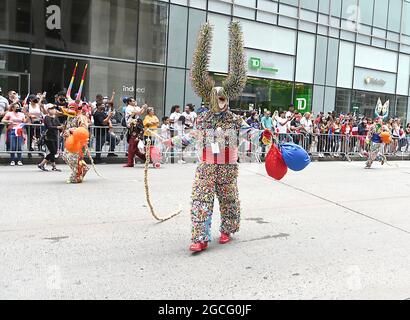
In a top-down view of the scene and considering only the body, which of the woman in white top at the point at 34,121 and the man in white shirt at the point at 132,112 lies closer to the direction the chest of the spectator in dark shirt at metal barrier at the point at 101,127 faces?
the man in white shirt

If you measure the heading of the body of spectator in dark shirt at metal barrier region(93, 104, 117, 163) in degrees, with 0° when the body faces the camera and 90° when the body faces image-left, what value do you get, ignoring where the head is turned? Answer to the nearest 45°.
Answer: approximately 315°

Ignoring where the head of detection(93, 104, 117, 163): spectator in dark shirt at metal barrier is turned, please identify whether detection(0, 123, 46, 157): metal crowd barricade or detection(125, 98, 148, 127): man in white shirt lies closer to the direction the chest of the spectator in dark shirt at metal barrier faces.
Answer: the man in white shirt

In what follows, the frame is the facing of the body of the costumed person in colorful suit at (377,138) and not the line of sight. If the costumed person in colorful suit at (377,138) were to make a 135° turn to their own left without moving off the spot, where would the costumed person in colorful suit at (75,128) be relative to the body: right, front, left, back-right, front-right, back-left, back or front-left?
back-right

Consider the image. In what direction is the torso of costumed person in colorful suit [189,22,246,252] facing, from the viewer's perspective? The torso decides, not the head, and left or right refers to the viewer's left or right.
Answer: facing the viewer

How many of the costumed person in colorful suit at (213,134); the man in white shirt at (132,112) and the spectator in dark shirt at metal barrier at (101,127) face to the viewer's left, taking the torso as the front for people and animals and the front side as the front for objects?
0

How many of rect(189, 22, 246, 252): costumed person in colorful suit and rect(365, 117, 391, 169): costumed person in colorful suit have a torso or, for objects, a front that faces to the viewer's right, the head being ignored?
0

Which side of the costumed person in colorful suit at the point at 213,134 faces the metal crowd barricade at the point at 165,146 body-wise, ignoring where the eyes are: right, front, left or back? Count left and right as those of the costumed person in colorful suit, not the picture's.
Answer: back

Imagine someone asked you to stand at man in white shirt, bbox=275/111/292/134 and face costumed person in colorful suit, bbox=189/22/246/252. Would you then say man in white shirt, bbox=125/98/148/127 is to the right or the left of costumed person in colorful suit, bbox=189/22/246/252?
right

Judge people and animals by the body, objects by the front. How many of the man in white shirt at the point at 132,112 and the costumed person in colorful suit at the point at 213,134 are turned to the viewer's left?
0

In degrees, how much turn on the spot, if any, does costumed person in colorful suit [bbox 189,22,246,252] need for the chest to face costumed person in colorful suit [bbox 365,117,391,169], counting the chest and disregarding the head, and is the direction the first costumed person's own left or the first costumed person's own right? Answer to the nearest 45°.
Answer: approximately 135° to the first costumed person's own left

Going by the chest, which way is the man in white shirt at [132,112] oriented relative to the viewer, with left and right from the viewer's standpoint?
facing the viewer and to the right of the viewer

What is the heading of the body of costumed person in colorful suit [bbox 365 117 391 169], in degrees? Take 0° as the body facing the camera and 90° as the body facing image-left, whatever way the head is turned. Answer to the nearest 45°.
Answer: approximately 45°

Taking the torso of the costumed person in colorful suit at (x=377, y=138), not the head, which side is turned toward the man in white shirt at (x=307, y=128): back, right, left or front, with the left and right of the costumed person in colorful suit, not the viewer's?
right
